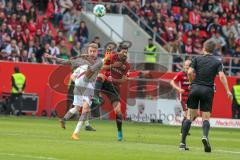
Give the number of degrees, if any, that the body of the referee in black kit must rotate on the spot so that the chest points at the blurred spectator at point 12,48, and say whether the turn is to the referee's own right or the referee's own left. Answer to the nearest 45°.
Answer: approximately 45° to the referee's own left

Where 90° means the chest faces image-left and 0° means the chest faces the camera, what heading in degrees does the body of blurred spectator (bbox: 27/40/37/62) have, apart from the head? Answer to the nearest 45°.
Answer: approximately 0°

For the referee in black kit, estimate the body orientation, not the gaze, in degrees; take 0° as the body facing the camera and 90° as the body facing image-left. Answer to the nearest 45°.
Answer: approximately 180°

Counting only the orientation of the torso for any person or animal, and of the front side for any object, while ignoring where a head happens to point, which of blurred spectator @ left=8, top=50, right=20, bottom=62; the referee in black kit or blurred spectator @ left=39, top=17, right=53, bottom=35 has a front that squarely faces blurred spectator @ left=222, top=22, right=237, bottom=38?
the referee in black kit

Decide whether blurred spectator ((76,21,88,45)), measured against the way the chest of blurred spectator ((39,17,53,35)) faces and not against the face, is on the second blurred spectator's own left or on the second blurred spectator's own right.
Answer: on the second blurred spectator's own left

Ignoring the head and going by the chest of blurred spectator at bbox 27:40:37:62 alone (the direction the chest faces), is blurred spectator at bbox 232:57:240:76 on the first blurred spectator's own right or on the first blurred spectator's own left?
on the first blurred spectator's own left
